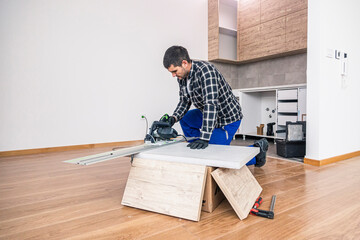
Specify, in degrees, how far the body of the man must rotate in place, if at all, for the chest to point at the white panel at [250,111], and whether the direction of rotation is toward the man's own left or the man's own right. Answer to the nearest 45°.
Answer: approximately 90° to the man's own right

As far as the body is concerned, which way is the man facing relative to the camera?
to the viewer's left

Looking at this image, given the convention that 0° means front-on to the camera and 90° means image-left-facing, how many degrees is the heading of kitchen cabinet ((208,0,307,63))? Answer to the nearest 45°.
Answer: approximately 45°

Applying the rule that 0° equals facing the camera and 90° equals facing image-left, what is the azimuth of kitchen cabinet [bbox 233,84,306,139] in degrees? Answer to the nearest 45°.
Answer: approximately 45°
